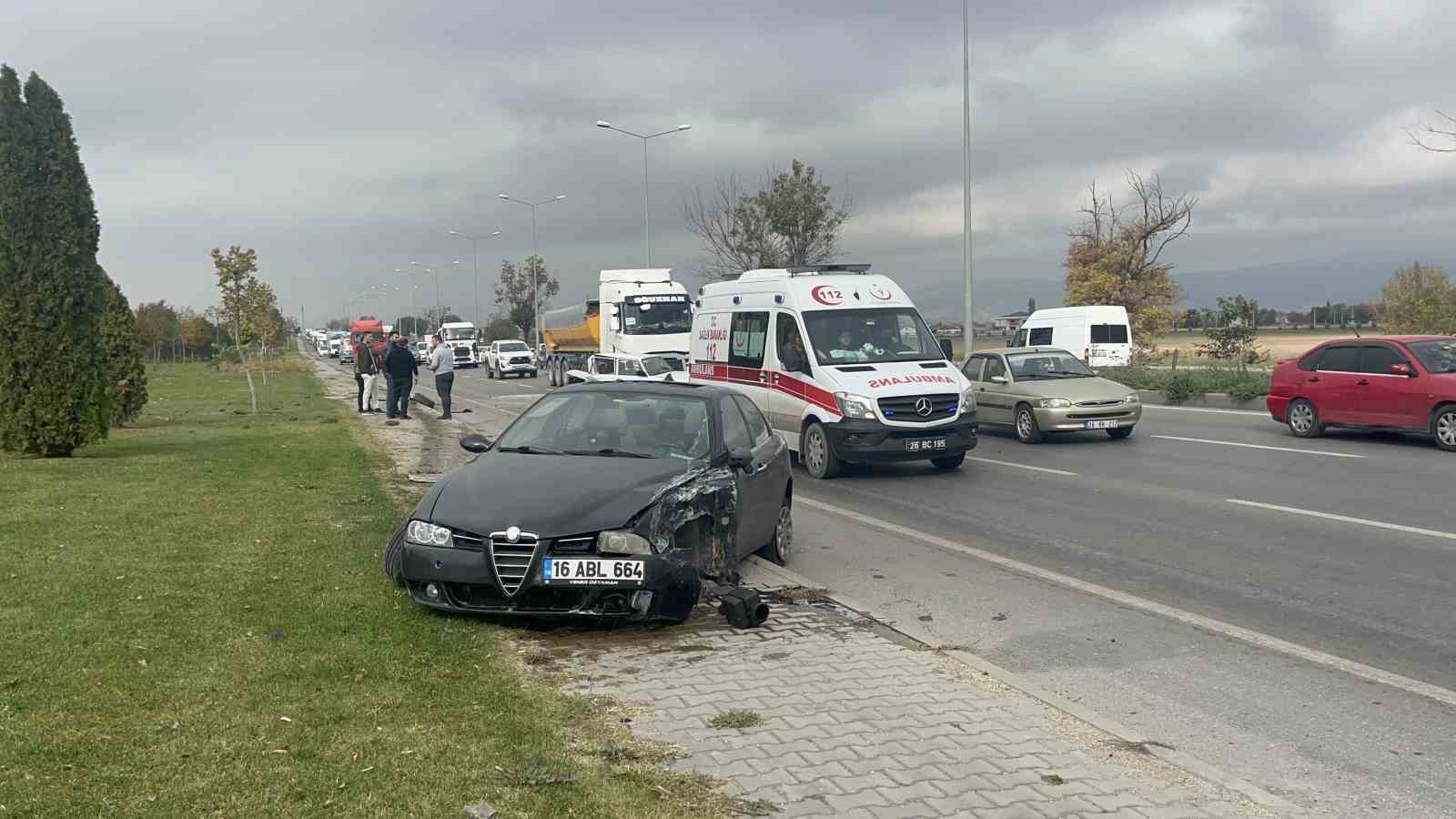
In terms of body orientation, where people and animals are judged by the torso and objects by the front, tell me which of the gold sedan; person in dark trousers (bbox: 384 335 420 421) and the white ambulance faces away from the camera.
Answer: the person in dark trousers

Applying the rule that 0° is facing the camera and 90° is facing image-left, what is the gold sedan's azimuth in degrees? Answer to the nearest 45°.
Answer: approximately 315°

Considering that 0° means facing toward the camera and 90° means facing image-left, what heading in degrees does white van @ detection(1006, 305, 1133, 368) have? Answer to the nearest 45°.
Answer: approximately 135°

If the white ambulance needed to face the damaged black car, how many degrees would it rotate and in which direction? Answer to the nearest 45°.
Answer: approximately 45° to its right

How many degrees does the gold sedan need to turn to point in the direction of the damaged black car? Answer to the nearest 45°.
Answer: approximately 45° to its right

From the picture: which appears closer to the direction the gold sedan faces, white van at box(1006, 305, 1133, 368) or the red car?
the red car

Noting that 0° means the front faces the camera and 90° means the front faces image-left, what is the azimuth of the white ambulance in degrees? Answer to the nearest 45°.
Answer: approximately 315°

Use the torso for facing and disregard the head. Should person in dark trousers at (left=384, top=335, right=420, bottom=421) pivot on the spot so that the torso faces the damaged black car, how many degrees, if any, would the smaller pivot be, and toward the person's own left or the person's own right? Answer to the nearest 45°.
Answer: approximately 180°

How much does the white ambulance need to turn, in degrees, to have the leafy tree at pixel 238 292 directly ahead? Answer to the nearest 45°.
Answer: approximately 180°

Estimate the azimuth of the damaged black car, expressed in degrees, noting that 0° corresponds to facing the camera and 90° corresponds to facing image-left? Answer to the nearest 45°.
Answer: approximately 45°
